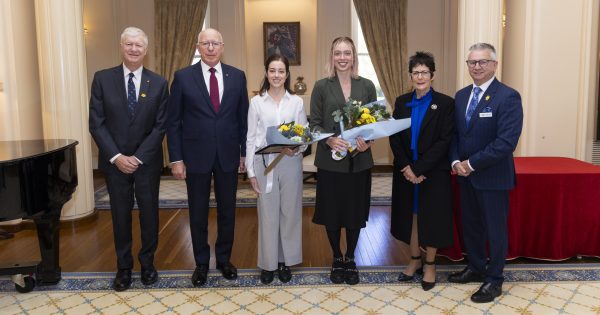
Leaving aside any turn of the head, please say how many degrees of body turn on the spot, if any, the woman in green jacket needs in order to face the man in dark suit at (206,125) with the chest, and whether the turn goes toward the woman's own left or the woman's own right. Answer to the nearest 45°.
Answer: approximately 90° to the woman's own right

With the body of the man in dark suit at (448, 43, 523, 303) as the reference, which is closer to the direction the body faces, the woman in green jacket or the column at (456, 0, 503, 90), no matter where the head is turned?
the woman in green jacket

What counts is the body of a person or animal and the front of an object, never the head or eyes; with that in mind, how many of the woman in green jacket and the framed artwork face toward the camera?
2

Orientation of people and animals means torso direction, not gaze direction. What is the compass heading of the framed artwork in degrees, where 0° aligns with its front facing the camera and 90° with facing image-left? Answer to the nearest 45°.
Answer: approximately 0°

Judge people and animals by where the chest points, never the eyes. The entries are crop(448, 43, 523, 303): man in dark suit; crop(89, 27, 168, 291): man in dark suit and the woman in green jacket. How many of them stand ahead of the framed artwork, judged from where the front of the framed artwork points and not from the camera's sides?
3

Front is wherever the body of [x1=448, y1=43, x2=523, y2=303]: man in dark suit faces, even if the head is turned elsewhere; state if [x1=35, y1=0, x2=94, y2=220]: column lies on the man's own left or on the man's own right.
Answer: on the man's own right
